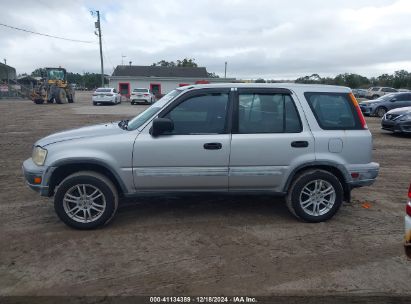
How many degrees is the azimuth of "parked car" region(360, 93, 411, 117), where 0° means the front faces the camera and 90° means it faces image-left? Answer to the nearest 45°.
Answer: approximately 45°

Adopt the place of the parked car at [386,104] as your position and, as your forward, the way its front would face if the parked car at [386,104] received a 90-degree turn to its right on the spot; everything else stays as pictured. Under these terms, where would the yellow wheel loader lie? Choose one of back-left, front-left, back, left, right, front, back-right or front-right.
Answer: front-left

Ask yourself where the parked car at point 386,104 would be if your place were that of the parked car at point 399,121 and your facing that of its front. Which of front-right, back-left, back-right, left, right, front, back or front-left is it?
back-right

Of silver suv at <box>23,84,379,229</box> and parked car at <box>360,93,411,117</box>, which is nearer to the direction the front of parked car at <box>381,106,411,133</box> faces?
the silver suv

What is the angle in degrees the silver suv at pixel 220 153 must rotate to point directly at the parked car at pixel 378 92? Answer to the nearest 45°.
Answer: approximately 135° to its right

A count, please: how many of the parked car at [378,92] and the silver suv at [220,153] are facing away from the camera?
0

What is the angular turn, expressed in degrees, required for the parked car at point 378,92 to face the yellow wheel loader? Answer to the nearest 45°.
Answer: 0° — it already faces it

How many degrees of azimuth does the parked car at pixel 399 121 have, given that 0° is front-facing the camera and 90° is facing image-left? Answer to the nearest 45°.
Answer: approximately 45°

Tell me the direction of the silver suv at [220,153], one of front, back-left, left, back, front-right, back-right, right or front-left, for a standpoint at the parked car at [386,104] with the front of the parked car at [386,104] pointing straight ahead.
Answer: front-left

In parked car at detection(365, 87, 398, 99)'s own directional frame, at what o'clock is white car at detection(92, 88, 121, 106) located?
The white car is roughly at 12 o'clock from the parked car.

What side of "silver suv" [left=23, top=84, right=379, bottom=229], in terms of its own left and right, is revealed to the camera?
left

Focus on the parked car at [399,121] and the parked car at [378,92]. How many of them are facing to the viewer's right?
0

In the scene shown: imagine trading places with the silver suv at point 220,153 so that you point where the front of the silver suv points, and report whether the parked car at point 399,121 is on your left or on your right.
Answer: on your right
